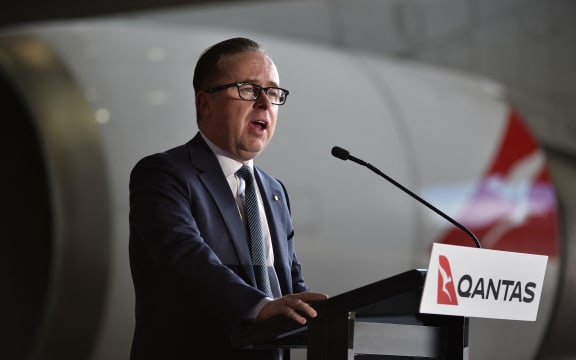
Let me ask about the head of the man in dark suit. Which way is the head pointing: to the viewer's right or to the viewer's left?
to the viewer's right

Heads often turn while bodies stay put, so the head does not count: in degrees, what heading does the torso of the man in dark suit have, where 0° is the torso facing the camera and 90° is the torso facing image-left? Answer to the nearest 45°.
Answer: approximately 315°
